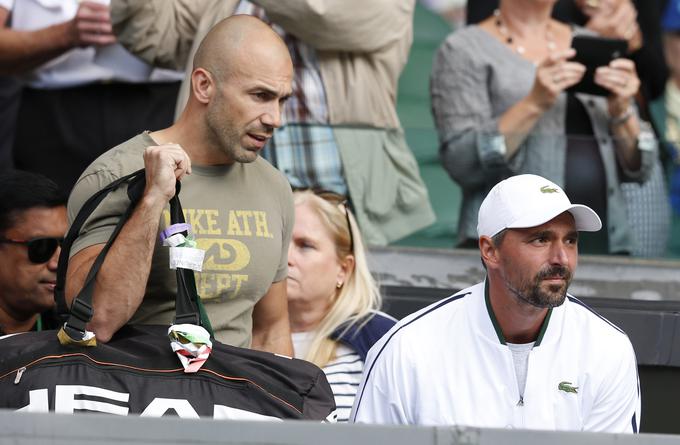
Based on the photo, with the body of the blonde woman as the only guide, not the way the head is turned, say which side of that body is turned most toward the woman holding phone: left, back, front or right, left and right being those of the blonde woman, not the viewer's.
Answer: back

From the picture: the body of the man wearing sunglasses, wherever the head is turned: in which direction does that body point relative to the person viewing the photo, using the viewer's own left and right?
facing the viewer and to the right of the viewer

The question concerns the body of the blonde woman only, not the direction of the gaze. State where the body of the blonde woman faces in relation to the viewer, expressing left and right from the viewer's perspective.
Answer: facing the viewer and to the left of the viewer

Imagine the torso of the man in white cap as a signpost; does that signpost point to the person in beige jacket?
no

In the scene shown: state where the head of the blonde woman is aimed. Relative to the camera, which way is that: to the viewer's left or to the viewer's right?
to the viewer's left

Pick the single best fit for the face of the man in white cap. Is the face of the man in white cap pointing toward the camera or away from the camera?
toward the camera

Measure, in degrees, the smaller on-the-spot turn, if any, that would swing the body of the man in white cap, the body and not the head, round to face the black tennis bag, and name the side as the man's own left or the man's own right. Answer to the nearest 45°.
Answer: approximately 90° to the man's own right

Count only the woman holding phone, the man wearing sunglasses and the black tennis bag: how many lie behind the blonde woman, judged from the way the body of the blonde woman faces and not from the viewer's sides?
1

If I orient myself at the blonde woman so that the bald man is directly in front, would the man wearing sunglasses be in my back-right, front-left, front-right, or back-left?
front-right

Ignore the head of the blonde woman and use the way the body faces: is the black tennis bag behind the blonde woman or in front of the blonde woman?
in front

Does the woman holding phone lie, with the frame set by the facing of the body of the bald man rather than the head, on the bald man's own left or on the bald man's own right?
on the bald man's own left

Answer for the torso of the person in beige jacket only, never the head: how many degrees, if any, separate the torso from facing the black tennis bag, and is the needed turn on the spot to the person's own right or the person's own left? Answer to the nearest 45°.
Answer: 0° — they already face it

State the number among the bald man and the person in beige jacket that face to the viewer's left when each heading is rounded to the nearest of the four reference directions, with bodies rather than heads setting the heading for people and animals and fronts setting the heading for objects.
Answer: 0

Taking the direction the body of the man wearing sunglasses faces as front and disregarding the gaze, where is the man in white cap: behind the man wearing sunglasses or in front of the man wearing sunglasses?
in front

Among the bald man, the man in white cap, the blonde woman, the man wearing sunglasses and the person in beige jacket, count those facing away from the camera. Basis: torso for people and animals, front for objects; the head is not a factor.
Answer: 0

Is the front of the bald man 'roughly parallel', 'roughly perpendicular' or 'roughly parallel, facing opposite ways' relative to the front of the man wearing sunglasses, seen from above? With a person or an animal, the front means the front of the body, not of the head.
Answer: roughly parallel

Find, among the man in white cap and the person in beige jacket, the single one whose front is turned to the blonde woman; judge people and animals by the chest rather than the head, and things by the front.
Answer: the person in beige jacket

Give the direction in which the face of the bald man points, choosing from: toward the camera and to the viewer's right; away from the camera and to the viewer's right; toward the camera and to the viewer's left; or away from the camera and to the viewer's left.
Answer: toward the camera and to the viewer's right

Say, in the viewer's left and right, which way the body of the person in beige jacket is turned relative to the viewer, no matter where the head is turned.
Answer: facing the viewer

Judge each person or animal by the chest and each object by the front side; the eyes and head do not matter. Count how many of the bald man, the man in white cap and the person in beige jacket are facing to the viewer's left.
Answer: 0
